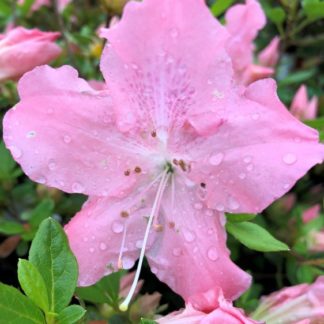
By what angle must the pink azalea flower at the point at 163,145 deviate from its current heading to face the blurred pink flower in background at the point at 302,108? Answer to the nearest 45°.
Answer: approximately 135° to its left

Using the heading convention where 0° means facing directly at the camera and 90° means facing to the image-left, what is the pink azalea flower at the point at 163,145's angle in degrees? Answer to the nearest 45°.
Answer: approximately 0°

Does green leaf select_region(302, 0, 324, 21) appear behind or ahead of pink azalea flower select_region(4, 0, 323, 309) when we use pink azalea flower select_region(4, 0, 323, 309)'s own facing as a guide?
behind
